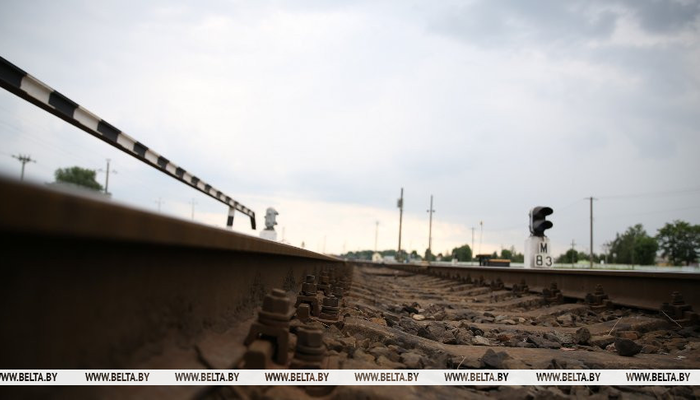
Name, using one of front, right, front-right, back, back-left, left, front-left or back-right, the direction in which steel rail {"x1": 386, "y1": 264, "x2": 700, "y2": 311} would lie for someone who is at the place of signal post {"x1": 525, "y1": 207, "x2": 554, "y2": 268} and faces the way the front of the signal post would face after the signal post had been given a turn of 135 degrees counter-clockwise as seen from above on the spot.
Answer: back

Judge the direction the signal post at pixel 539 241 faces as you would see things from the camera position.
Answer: facing the viewer and to the right of the viewer

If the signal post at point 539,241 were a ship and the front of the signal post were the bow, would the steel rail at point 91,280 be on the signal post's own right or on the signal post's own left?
on the signal post's own right

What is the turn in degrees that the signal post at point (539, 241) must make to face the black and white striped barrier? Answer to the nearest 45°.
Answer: approximately 45° to its right

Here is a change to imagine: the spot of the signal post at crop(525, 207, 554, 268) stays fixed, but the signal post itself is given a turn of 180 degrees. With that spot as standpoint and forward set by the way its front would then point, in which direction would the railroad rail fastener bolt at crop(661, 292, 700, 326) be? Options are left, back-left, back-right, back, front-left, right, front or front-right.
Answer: back-left
